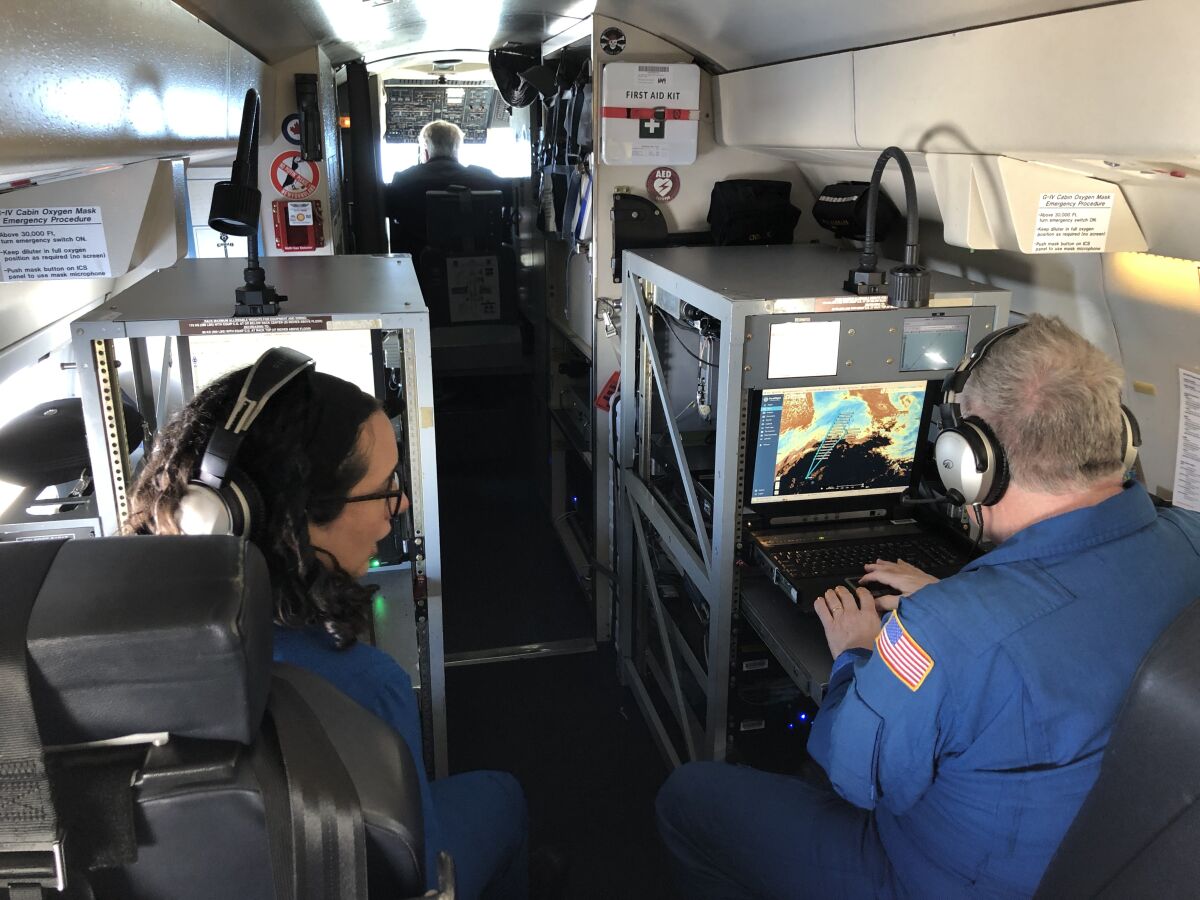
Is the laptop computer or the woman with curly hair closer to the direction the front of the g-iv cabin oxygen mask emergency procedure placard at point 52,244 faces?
the woman with curly hair

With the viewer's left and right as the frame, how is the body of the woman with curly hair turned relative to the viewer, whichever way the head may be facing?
facing away from the viewer and to the right of the viewer

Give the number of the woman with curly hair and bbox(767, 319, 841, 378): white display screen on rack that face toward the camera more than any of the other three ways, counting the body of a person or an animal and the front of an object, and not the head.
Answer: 1

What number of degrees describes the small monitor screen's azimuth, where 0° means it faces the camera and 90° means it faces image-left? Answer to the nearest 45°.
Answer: approximately 0°

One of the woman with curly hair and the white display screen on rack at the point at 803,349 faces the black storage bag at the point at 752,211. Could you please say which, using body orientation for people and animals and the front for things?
the woman with curly hair

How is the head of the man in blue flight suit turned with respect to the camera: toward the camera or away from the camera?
away from the camera

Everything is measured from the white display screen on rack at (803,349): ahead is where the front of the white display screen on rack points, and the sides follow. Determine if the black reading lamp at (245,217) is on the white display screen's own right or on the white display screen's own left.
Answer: on the white display screen's own right

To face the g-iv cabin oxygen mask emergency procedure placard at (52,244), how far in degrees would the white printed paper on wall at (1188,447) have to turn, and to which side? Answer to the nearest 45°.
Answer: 0° — it already faces it

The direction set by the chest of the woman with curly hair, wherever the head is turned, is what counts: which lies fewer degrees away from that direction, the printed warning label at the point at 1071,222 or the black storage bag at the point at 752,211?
the black storage bag

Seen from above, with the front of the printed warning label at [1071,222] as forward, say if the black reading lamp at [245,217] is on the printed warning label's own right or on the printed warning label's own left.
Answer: on the printed warning label's own right

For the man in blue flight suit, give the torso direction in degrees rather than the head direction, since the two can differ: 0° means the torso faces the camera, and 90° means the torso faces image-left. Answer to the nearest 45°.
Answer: approximately 135°
